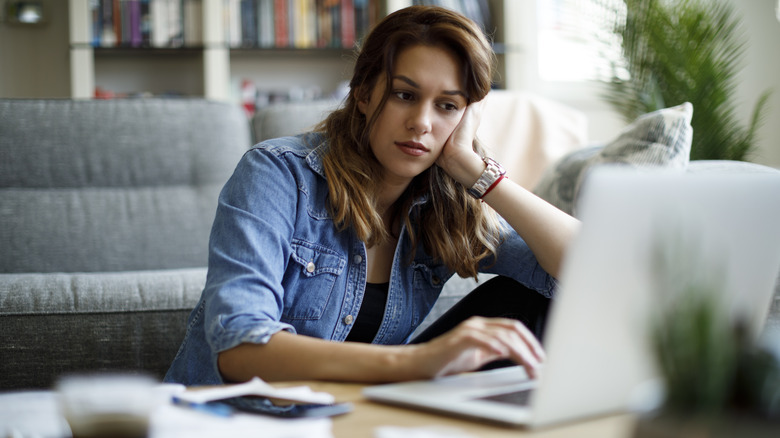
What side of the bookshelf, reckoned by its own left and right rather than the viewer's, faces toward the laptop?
front

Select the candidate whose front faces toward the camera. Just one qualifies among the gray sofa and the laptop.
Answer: the gray sofa

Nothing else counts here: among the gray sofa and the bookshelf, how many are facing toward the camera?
2

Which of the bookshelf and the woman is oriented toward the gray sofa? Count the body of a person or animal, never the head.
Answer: the bookshelf

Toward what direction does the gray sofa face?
toward the camera

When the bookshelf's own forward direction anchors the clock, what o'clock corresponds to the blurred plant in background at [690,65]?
The blurred plant in background is roughly at 10 o'clock from the bookshelf.

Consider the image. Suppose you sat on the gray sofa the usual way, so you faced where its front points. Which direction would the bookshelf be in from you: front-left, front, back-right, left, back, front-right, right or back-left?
back

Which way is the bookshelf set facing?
toward the camera

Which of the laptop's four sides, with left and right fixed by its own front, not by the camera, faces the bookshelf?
front

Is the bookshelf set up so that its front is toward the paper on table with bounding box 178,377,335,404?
yes

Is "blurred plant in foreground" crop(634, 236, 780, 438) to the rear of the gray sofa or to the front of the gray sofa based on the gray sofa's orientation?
to the front

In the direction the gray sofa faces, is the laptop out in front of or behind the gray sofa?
in front

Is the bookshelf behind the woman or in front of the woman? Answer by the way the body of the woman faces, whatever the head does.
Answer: behind

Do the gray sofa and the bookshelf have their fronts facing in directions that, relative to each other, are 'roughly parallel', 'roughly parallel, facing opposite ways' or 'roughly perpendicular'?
roughly parallel

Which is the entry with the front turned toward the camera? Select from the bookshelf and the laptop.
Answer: the bookshelf

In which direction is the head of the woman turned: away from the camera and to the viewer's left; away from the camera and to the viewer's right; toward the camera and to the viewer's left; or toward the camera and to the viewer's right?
toward the camera and to the viewer's right

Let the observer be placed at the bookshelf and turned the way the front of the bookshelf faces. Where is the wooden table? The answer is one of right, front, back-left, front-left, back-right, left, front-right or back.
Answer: front

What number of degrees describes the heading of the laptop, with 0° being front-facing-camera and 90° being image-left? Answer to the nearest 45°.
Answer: approximately 135°

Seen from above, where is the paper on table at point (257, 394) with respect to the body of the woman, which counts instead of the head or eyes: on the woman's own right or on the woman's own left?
on the woman's own right
